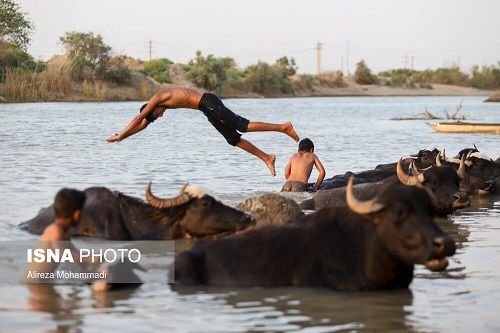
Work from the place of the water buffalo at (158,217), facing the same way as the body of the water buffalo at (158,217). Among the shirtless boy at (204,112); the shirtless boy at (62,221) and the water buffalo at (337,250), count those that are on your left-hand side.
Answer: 1

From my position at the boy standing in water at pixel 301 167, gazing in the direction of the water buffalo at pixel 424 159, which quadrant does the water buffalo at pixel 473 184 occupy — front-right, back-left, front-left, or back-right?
front-right

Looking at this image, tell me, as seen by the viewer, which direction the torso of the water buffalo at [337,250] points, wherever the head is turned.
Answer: to the viewer's right

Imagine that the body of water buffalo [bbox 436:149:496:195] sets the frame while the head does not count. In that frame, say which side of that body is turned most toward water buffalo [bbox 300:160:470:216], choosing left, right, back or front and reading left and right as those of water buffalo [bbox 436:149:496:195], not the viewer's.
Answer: right

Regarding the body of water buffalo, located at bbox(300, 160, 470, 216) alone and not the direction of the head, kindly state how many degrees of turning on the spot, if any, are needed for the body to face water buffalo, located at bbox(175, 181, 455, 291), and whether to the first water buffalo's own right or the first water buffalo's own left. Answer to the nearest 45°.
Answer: approximately 90° to the first water buffalo's own right

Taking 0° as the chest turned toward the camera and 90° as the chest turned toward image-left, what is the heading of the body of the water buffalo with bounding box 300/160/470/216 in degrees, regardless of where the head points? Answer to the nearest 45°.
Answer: approximately 270°

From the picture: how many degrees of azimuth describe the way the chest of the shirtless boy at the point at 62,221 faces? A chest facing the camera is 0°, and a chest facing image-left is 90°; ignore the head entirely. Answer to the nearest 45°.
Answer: approximately 225°

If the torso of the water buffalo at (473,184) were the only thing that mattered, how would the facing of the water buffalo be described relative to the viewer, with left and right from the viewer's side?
facing to the right of the viewer

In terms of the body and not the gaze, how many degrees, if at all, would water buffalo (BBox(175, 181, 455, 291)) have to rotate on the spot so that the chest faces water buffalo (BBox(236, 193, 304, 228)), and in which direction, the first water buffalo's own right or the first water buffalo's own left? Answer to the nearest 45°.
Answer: approximately 90° to the first water buffalo's own left

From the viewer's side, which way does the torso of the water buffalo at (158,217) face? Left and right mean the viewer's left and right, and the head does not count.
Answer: facing to the right of the viewer
